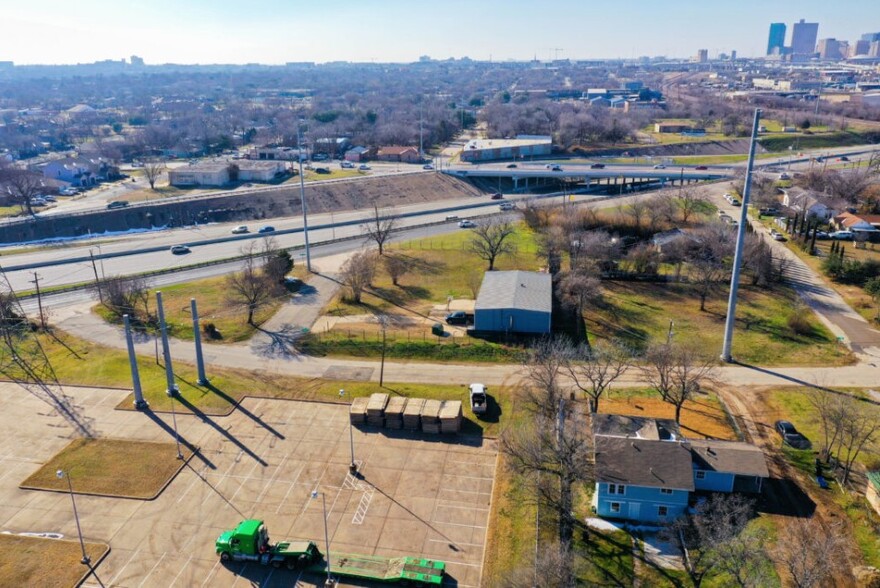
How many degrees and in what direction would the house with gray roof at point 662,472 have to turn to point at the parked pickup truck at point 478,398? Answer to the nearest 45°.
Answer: approximately 135° to its right

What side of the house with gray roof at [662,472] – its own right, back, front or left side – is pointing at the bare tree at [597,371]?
back

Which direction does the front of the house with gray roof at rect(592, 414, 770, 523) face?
toward the camera

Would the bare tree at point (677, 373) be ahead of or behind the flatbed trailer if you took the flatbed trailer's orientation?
behind

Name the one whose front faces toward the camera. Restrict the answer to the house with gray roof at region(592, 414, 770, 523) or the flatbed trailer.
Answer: the house with gray roof

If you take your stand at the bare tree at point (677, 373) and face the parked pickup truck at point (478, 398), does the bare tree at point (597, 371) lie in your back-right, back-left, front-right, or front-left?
front-right

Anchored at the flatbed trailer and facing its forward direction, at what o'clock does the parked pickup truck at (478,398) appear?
The parked pickup truck is roughly at 4 o'clock from the flatbed trailer.

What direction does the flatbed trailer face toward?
to the viewer's left

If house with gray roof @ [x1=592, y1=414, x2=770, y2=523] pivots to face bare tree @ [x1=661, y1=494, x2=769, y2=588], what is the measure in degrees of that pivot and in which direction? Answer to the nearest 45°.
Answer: approximately 45° to its left

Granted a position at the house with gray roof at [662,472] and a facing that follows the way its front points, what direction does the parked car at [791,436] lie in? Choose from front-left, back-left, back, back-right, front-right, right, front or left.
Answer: back-left

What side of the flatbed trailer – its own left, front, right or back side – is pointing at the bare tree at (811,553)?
back

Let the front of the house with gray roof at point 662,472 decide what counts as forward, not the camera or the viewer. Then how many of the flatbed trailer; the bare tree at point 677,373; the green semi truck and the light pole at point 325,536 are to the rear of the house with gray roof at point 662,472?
1

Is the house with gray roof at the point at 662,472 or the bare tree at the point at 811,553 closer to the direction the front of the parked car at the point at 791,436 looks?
the bare tree

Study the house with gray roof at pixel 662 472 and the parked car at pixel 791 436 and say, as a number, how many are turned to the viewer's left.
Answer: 0

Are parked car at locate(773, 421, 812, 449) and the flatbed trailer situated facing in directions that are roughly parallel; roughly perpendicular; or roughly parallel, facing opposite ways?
roughly perpendicular

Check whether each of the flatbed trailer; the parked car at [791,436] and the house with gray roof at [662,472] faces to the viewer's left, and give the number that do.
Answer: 1
